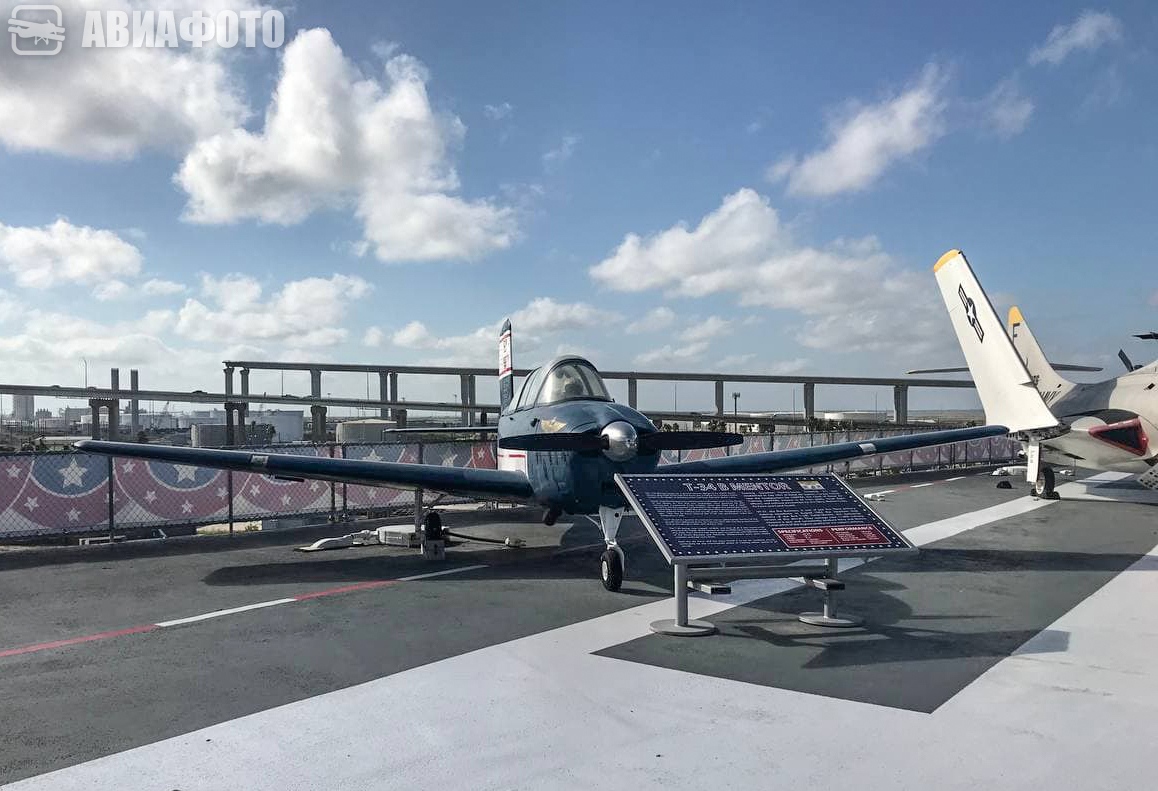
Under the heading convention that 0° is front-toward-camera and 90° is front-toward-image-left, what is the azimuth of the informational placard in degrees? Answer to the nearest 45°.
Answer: approximately 315°

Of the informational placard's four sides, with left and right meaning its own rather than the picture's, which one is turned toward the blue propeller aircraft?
back

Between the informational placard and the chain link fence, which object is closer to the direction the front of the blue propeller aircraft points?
the informational placard

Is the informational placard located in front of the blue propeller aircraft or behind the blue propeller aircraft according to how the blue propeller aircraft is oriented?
in front

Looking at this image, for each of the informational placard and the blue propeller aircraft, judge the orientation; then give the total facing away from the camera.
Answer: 0

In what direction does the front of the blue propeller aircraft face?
toward the camera
